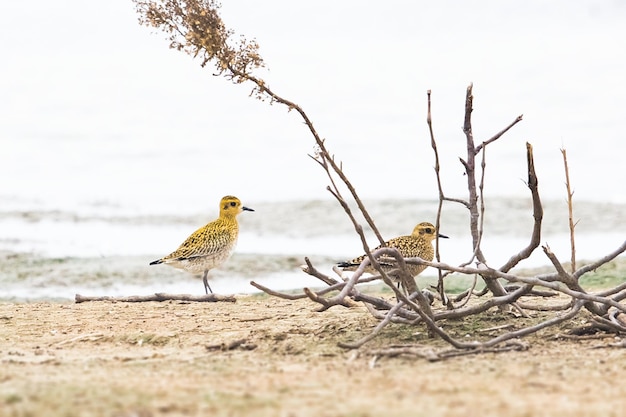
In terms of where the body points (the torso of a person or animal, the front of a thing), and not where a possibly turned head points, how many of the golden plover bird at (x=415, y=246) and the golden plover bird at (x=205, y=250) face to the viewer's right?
2

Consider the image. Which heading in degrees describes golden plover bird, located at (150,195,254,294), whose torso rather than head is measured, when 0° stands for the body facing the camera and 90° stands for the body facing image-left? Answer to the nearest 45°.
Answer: approximately 270°

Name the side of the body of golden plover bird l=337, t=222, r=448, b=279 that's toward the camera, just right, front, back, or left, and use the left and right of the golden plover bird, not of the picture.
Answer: right
